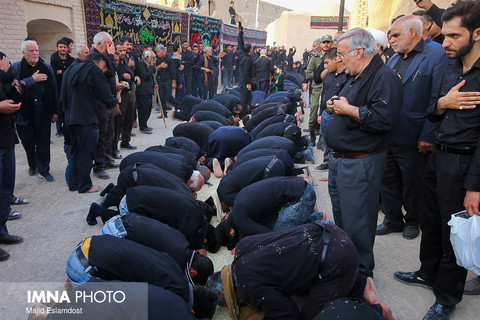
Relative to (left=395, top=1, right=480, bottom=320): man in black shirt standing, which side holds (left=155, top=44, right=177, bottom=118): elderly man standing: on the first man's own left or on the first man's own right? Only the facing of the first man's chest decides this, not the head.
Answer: on the first man's own right

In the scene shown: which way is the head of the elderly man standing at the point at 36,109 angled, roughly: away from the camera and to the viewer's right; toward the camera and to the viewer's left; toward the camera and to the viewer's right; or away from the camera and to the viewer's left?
toward the camera and to the viewer's right

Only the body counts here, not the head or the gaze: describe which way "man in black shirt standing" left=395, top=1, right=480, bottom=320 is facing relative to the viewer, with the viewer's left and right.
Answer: facing the viewer and to the left of the viewer

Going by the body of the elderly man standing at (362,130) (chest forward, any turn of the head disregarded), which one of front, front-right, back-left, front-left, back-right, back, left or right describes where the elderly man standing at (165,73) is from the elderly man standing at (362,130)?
front-right

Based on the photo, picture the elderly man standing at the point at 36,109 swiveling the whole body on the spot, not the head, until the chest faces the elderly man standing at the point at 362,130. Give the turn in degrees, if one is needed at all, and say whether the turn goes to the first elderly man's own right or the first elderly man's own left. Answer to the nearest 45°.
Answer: approximately 45° to the first elderly man's own left

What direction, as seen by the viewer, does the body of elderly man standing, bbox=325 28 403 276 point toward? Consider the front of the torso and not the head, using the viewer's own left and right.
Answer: facing to the left of the viewer

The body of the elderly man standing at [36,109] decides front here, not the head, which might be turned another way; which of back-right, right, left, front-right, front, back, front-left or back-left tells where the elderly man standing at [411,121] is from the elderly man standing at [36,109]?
front-left

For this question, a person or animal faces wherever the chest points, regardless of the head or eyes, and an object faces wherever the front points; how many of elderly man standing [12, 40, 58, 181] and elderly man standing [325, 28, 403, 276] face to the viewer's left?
1

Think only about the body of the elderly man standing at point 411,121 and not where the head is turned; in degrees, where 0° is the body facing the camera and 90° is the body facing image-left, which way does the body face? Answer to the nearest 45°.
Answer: approximately 45°

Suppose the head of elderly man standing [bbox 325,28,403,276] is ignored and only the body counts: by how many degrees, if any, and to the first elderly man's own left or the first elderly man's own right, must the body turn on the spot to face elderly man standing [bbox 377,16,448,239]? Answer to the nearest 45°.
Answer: approximately 135° to the first elderly man's own right

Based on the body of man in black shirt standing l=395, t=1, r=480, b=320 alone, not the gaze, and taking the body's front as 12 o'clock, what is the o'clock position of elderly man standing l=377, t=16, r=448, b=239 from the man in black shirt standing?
The elderly man standing is roughly at 4 o'clock from the man in black shirt standing.

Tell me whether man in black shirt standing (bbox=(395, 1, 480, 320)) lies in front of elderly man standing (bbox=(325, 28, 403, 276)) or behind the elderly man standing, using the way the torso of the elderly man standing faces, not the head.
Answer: behind

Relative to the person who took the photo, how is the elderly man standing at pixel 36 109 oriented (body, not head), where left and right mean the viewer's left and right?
facing the viewer
